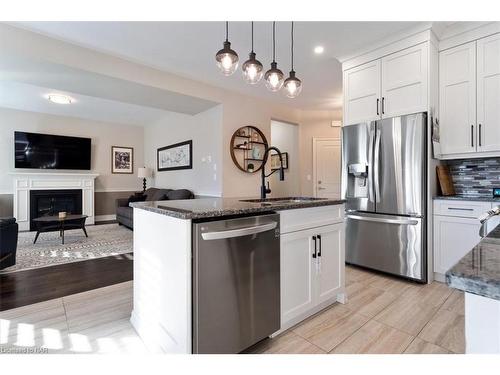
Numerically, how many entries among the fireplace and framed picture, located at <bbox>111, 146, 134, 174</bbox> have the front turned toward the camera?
2

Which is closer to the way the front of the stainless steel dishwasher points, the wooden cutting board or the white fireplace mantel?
the wooden cutting board

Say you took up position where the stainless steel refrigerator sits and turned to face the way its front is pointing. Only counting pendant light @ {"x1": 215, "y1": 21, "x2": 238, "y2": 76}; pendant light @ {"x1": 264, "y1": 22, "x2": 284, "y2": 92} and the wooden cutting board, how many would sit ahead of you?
2

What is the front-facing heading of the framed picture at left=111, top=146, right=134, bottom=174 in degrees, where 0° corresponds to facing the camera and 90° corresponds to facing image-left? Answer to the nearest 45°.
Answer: approximately 0°

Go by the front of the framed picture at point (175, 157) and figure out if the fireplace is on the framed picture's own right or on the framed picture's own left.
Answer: on the framed picture's own right

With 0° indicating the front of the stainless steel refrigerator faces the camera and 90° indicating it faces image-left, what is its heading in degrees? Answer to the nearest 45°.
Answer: approximately 45°

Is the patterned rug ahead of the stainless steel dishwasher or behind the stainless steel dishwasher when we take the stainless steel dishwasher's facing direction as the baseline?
behind

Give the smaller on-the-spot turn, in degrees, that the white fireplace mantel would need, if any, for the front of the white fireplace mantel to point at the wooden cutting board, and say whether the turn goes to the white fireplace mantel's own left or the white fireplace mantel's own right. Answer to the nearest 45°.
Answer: approximately 45° to the white fireplace mantel's own left

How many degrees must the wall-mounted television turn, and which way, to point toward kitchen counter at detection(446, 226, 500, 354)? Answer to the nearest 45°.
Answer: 0° — it already faces it
